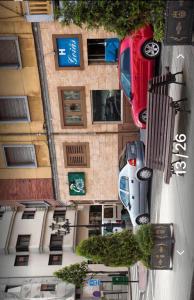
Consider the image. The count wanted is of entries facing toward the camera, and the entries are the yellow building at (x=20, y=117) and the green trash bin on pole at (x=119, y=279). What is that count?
2
